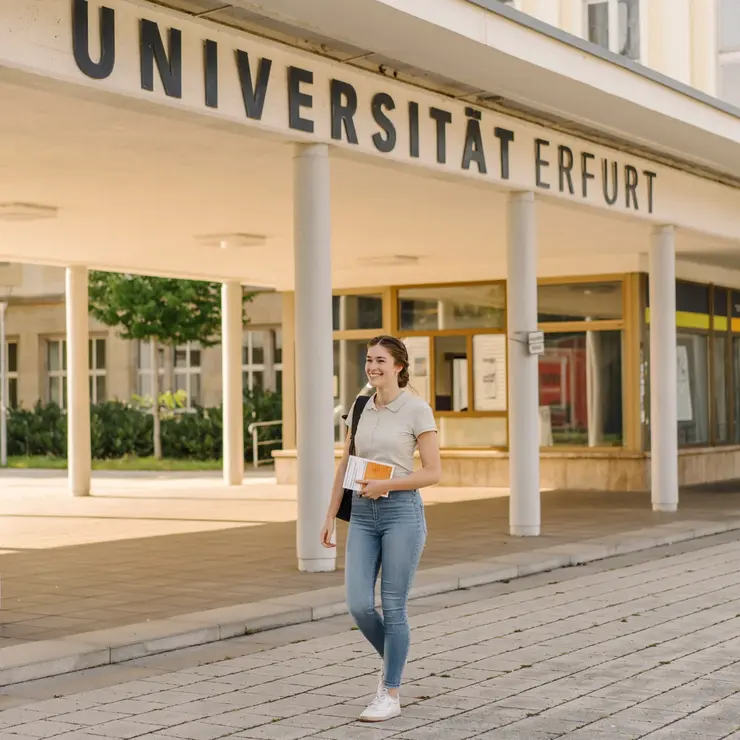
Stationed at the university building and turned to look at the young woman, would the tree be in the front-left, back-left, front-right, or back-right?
back-right

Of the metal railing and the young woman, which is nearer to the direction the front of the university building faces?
the young woman

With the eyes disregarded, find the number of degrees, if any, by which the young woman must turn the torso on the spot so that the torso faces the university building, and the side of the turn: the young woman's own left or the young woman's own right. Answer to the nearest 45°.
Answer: approximately 135° to the young woman's own right

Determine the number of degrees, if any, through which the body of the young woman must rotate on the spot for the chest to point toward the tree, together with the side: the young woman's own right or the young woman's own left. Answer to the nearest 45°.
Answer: approximately 135° to the young woman's own right

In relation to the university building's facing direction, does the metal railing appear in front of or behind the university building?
behind

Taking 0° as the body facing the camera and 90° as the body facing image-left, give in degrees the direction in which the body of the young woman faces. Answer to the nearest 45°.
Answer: approximately 45°

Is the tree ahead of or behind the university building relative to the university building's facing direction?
behind

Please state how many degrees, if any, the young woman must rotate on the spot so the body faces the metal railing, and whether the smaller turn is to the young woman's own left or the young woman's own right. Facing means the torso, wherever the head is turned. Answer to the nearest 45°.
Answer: approximately 135° to the young woman's own right

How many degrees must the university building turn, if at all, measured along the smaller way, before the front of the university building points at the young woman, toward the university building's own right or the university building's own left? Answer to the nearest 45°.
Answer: approximately 45° to the university building's own right
